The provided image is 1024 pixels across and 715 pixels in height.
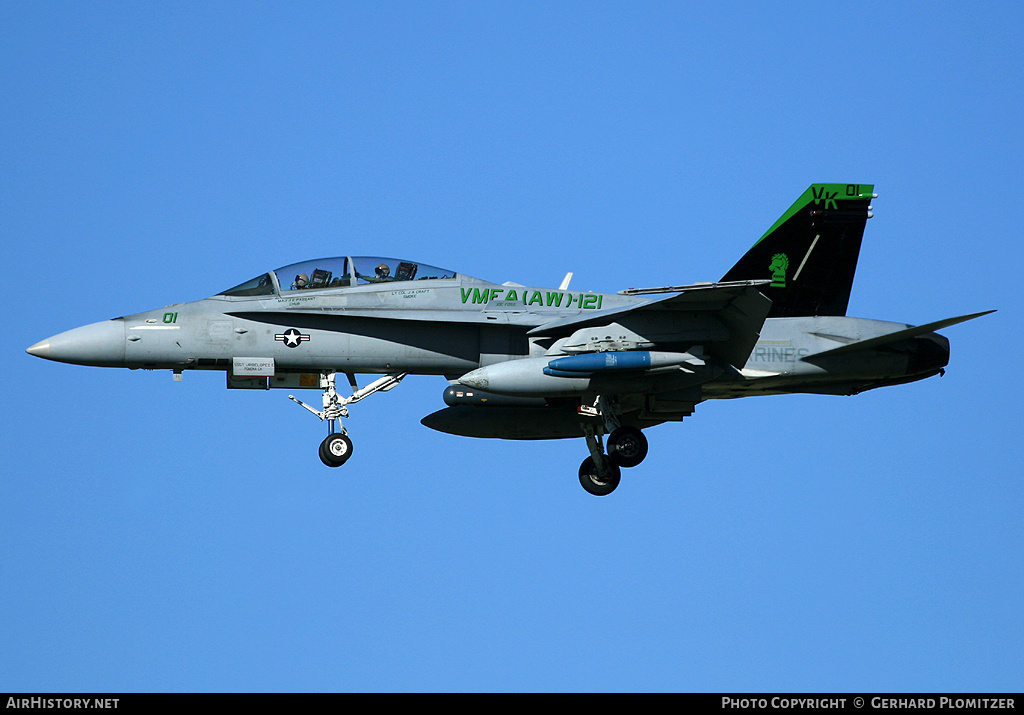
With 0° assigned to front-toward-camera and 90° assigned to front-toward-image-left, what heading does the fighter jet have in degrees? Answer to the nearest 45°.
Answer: approximately 90°
